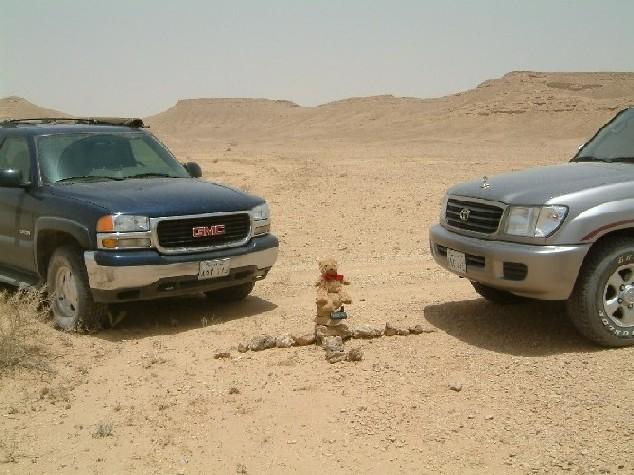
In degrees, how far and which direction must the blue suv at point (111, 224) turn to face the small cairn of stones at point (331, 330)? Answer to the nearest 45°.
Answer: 0° — it already faces it

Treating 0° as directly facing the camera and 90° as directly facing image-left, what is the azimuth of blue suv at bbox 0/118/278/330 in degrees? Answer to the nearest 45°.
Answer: approximately 315°

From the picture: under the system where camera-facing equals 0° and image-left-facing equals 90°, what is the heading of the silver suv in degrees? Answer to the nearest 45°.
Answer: approximately 45°

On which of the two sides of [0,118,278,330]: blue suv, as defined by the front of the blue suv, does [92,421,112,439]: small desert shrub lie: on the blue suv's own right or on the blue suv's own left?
on the blue suv's own right

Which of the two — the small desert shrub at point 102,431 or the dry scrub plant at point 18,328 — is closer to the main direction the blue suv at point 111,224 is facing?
the small desert shrub

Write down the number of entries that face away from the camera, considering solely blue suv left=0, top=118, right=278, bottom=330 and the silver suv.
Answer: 0

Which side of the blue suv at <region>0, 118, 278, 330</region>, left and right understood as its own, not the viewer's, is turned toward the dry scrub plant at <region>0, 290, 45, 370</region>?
right

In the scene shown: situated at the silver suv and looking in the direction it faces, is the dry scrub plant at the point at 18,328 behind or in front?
in front

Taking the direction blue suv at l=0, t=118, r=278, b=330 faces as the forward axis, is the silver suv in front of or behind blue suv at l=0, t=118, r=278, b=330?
in front

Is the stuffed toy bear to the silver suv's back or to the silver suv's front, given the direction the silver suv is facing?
to the front

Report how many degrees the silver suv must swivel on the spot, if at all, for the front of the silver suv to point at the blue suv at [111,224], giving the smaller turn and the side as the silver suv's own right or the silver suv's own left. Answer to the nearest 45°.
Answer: approximately 45° to the silver suv's own right

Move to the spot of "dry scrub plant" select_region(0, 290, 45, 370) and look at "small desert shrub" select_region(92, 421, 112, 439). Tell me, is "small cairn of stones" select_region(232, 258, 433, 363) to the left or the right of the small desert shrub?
left
